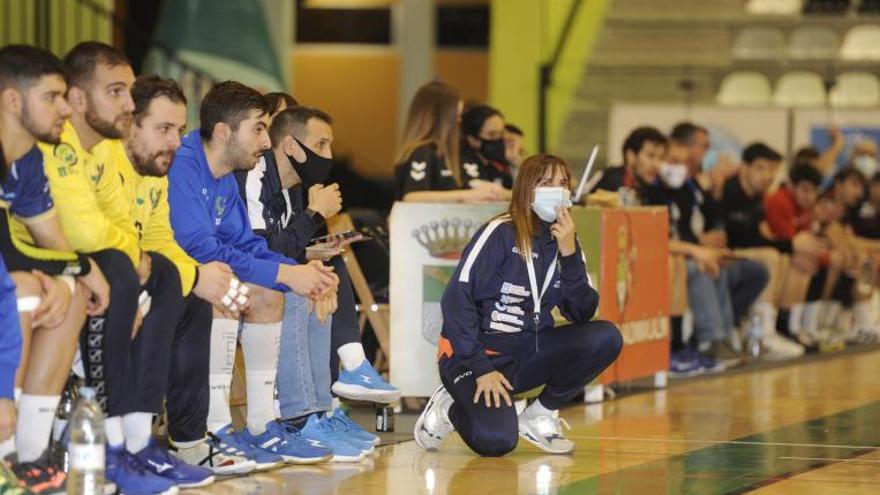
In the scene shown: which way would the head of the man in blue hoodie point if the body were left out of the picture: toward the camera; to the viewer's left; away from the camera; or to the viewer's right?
to the viewer's right

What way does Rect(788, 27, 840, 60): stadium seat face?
toward the camera

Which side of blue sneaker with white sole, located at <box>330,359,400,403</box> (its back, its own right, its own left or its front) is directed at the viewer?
right

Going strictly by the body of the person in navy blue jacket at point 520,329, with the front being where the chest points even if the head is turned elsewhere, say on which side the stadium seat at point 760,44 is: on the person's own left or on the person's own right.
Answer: on the person's own left

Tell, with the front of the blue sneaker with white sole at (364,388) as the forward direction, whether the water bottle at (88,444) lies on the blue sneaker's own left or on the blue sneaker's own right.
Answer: on the blue sneaker's own right

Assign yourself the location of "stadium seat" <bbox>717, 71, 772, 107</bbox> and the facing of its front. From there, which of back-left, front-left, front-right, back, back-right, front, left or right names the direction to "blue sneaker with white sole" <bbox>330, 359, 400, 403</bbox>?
front

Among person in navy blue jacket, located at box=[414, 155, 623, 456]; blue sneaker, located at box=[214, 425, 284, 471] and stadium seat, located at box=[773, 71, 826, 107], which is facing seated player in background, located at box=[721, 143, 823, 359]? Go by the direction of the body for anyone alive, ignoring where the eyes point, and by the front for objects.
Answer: the stadium seat

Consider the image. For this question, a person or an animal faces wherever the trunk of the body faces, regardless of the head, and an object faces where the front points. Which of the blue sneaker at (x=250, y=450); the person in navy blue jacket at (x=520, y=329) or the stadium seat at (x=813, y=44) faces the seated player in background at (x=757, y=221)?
the stadium seat

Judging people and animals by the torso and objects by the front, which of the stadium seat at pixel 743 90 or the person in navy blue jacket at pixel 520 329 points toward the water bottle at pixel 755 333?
the stadium seat

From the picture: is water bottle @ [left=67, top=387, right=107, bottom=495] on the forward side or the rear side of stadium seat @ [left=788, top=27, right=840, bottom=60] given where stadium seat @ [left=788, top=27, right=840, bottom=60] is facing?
on the forward side

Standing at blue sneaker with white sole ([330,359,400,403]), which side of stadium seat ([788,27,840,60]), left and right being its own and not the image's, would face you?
front

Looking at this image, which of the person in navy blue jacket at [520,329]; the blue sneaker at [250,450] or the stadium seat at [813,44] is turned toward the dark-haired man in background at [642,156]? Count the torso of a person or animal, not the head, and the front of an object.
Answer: the stadium seat

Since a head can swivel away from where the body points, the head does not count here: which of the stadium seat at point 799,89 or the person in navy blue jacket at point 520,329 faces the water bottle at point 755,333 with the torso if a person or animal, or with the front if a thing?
the stadium seat
